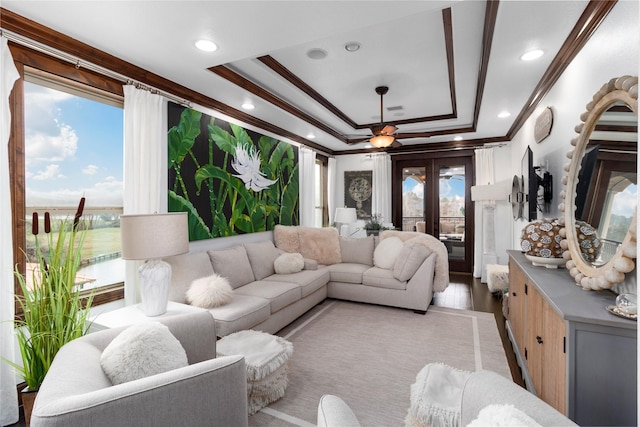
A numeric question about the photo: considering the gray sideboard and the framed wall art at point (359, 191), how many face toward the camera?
1

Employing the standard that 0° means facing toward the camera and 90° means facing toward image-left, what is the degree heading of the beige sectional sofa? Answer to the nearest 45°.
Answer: approximately 315°

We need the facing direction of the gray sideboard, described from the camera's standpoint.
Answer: facing to the left of the viewer

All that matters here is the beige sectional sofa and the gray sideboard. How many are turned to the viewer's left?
1

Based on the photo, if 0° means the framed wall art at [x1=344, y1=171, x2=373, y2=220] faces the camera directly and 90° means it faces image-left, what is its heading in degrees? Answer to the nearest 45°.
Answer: approximately 0°

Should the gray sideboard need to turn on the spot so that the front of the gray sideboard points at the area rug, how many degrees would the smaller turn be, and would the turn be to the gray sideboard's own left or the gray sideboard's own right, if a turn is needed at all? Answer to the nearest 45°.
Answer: approximately 45° to the gray sideboard's own right

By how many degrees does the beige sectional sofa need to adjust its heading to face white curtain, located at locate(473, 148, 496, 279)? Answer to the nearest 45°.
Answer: approximately 90° to its left

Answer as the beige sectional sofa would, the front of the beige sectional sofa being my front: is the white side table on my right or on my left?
on my right

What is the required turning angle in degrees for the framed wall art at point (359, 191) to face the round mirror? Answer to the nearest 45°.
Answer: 0° — it already faces it

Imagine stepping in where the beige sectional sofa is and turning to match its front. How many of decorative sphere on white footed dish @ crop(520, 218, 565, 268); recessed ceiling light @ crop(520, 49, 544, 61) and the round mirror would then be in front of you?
3

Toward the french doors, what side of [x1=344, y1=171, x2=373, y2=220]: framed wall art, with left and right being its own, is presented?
left
